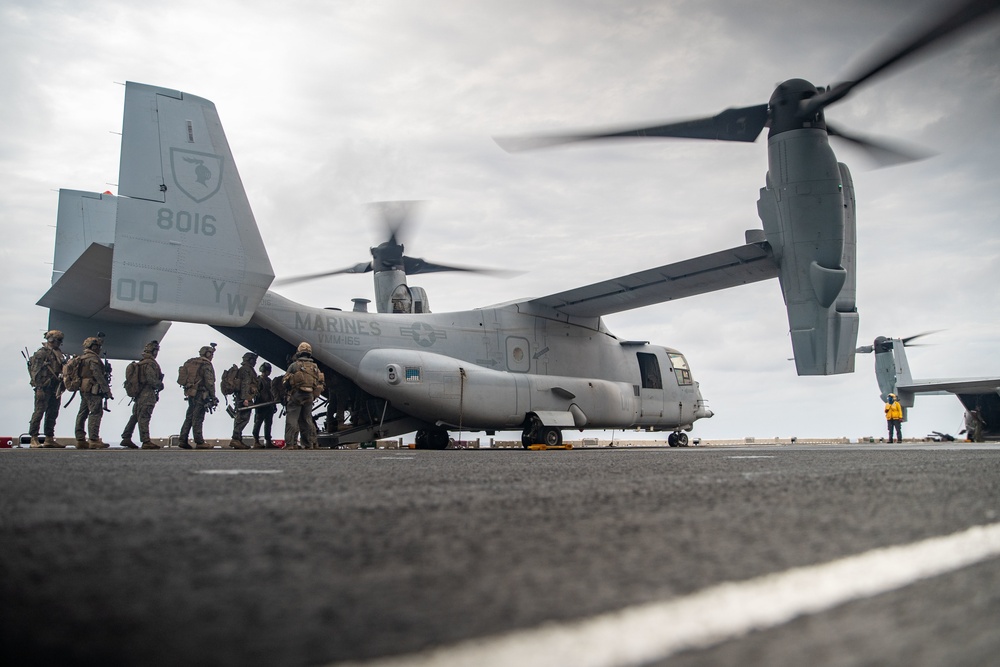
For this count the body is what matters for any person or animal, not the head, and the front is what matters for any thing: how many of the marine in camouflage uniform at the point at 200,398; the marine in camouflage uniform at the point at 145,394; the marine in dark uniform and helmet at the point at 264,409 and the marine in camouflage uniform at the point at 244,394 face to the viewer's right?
4

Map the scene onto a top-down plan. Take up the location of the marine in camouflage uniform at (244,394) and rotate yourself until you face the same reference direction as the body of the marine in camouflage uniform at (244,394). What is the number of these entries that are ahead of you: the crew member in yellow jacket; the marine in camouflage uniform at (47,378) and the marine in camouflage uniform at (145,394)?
1

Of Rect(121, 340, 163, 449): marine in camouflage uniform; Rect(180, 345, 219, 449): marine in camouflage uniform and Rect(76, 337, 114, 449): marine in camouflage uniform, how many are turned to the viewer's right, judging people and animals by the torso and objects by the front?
3

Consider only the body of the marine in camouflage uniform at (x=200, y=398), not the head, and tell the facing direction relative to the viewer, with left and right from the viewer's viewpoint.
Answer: facing to the right of the viewer

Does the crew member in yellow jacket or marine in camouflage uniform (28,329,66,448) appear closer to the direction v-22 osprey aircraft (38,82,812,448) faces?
the crew member in yellow jacket

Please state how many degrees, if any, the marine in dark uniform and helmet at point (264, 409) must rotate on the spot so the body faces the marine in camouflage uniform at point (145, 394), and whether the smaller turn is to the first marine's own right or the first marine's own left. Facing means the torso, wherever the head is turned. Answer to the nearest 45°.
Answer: approximately 135° to the first marine's own right

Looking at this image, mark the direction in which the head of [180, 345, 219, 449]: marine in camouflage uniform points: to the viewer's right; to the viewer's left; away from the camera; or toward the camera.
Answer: to the viewer's right

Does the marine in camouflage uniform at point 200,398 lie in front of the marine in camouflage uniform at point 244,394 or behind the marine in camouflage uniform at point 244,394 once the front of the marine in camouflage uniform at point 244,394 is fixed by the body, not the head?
behind

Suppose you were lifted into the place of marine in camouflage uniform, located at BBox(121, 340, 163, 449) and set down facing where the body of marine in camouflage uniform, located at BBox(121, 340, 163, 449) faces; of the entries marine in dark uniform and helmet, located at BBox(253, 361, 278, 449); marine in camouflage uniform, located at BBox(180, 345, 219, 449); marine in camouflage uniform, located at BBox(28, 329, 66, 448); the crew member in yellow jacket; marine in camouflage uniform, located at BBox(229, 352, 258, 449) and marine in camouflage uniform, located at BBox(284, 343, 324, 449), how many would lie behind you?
1

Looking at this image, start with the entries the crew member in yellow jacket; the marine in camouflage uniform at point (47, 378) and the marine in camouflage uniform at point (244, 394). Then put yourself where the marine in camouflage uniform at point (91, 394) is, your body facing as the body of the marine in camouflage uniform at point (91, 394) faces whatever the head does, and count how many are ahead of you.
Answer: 2

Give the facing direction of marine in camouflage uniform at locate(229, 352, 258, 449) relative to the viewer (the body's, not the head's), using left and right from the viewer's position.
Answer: facing to the right of the viewer

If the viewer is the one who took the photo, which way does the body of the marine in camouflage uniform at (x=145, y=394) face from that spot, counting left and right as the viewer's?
facing to the right of the viewer

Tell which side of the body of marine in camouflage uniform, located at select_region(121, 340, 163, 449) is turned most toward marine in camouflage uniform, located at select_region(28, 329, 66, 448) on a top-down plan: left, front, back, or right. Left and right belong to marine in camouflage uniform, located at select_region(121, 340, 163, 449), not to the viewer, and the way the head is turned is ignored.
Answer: back

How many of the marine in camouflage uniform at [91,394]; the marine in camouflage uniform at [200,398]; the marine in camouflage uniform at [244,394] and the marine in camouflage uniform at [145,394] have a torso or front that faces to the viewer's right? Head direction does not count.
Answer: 4

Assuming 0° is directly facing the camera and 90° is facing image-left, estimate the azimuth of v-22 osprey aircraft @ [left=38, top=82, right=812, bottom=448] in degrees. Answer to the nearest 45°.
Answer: approximately 225°

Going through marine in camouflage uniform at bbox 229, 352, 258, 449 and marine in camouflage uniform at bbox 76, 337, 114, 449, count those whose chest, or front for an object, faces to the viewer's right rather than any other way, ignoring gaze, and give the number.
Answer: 2

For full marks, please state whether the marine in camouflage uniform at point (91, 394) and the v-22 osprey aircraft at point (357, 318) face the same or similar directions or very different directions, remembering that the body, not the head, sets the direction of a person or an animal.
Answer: same or similar directions

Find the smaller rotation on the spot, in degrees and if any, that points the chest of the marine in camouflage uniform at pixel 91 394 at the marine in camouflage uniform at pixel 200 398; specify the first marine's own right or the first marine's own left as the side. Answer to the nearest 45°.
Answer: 0° — they already face them
